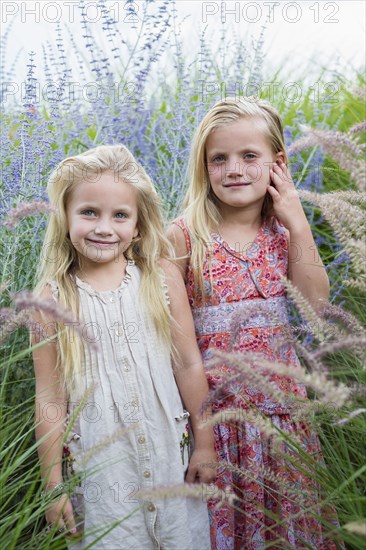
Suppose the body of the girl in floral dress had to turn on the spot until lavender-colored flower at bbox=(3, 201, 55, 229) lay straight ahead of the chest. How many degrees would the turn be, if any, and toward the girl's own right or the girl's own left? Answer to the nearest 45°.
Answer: approximately 45° to the girl's own right

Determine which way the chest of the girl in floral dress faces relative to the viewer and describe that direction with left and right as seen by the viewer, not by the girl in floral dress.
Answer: facing the viewer
